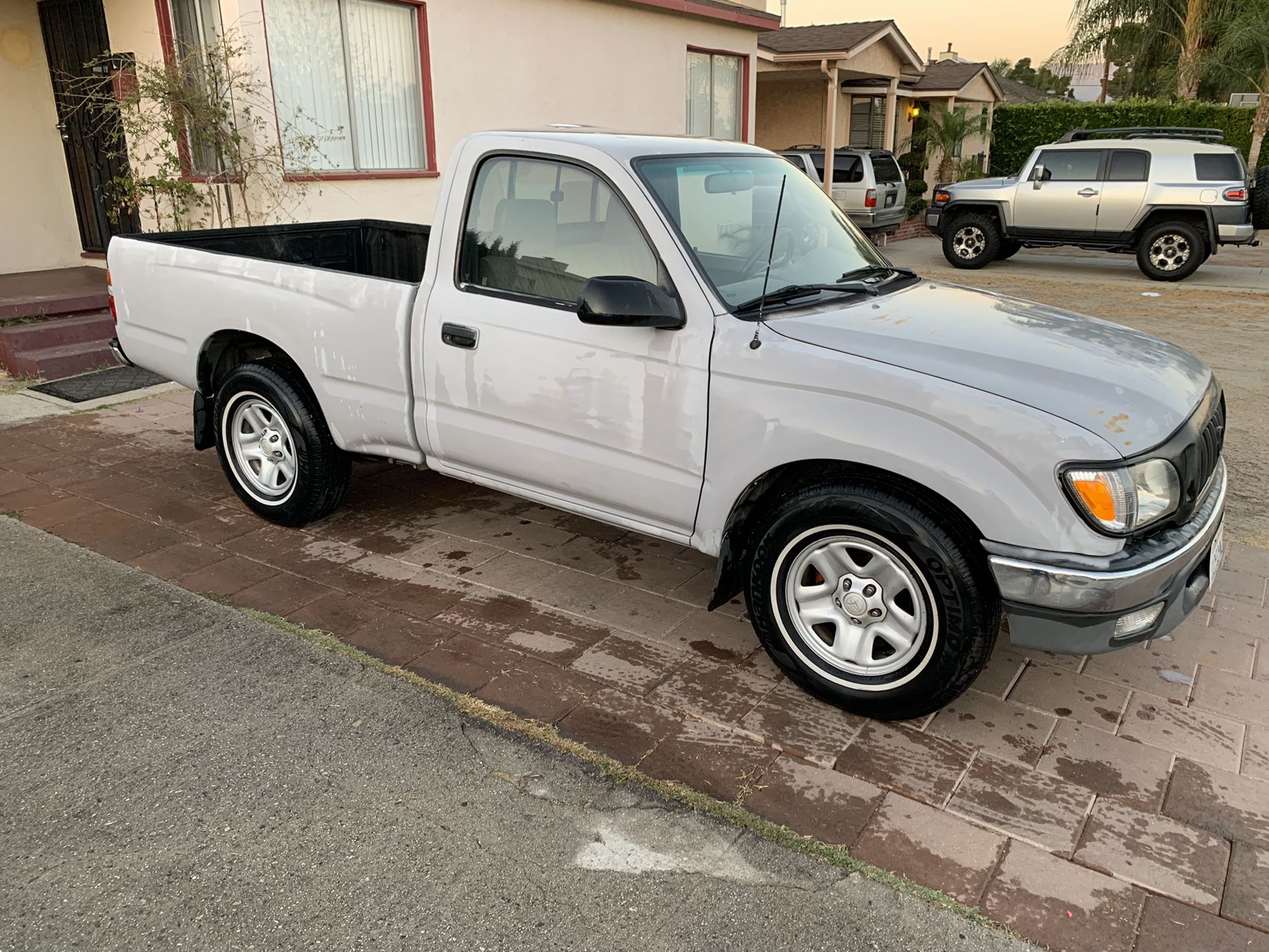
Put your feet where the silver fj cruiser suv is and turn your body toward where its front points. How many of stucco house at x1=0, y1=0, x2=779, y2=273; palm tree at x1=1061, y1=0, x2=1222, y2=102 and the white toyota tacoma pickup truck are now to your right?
1

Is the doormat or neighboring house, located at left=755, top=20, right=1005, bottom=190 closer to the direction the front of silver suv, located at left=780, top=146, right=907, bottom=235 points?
the neighboring house

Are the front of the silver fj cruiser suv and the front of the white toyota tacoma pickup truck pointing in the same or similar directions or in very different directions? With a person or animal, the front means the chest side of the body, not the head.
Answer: very different directions

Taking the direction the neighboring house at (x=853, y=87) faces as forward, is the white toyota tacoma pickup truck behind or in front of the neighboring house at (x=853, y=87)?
in front

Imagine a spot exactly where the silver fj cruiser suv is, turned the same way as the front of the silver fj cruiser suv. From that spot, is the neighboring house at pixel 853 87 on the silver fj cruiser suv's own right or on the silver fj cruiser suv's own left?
on the silver fj cruiser suv's own right

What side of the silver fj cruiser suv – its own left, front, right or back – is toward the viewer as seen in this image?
left

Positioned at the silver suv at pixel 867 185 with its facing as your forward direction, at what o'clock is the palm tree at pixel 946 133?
The palm tree is roughly at 2 o'clock from the silver suv.

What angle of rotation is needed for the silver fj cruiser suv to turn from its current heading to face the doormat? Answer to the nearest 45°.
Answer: approximately 45° to its left

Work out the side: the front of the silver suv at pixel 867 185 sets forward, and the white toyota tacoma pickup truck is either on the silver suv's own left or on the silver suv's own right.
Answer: on the silver suv's own left

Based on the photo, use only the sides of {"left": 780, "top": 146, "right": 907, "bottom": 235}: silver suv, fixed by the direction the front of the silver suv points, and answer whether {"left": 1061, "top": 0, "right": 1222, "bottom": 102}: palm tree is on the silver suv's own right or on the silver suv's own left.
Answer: on the silver suv's own right

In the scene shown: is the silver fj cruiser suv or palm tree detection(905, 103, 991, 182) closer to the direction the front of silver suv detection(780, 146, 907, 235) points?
the palm tree

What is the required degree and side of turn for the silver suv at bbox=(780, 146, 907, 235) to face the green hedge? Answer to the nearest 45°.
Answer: approximately 90° to its right

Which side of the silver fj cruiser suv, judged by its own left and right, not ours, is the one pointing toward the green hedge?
right

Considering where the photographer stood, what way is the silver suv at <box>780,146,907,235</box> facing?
facing away from the viewer and to the left of the viewer

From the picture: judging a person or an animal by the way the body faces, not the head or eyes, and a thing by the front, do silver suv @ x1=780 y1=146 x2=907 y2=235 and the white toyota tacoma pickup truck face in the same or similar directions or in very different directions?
very different directions
